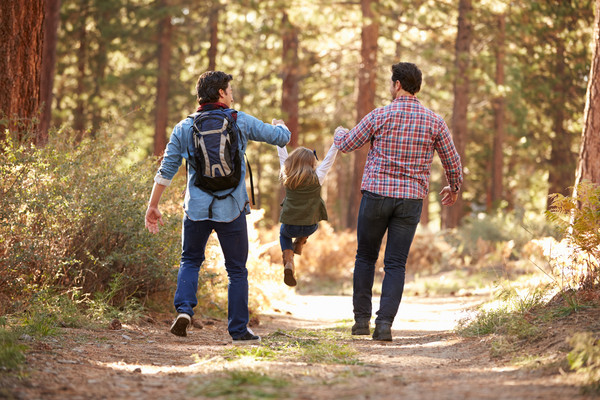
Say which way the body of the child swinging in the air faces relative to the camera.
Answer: away from the camera

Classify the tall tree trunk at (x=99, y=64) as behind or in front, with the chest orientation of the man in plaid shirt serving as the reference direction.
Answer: in front

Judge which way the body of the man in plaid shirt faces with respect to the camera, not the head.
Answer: away from the camera

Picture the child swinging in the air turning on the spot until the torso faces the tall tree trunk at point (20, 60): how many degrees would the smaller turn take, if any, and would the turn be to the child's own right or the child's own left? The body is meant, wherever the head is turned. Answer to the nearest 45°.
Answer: approximately 90° to the child's own left

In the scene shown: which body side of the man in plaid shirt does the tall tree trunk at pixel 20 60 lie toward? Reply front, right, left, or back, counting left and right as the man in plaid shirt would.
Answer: left

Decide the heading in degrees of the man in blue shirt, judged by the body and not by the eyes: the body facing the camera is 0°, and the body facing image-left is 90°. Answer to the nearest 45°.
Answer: approximately 180°

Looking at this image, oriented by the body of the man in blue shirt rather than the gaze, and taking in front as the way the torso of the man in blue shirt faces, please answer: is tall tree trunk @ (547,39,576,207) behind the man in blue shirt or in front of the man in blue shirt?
in front

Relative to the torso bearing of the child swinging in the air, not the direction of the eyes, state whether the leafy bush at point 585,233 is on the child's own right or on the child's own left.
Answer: on the child's own right

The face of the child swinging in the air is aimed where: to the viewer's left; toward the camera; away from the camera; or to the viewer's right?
away from the camera

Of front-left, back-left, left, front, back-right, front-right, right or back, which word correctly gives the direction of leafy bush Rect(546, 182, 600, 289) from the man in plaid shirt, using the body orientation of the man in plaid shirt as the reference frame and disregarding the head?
right

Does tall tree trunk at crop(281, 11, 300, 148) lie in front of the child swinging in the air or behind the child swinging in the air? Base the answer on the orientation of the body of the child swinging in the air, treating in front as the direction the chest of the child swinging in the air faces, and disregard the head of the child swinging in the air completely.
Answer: in front
